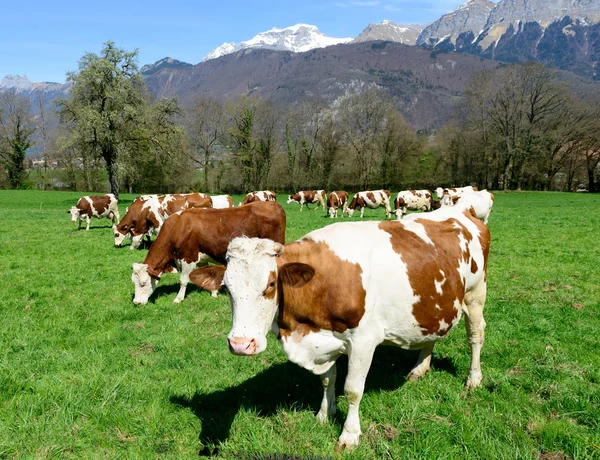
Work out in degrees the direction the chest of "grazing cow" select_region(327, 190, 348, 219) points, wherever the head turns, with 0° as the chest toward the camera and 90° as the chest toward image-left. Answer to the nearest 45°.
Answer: approximately 45°

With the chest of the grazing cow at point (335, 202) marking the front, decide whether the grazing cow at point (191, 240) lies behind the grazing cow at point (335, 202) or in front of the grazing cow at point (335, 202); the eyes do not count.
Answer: in front

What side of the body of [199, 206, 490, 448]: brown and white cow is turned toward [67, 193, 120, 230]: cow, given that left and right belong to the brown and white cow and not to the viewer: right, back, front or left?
right

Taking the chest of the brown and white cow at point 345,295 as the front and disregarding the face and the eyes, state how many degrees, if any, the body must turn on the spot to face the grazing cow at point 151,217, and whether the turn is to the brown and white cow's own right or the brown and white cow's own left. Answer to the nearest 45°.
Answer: approximately 90° to the brown and white cow's own right

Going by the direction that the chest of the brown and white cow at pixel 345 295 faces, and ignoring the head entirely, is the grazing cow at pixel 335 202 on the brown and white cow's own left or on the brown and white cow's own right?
on the brown and white cow's own right

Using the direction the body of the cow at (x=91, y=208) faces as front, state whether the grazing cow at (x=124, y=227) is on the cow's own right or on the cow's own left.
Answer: on the cow's own left
